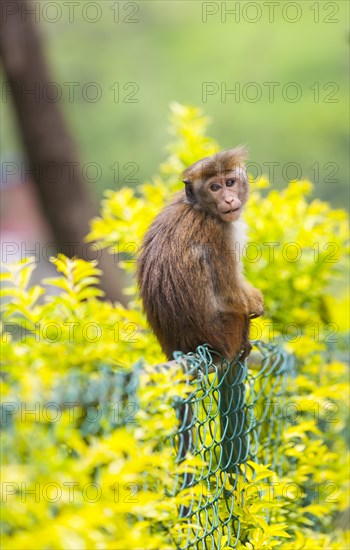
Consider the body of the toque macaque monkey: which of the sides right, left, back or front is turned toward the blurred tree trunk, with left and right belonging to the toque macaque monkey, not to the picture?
left
